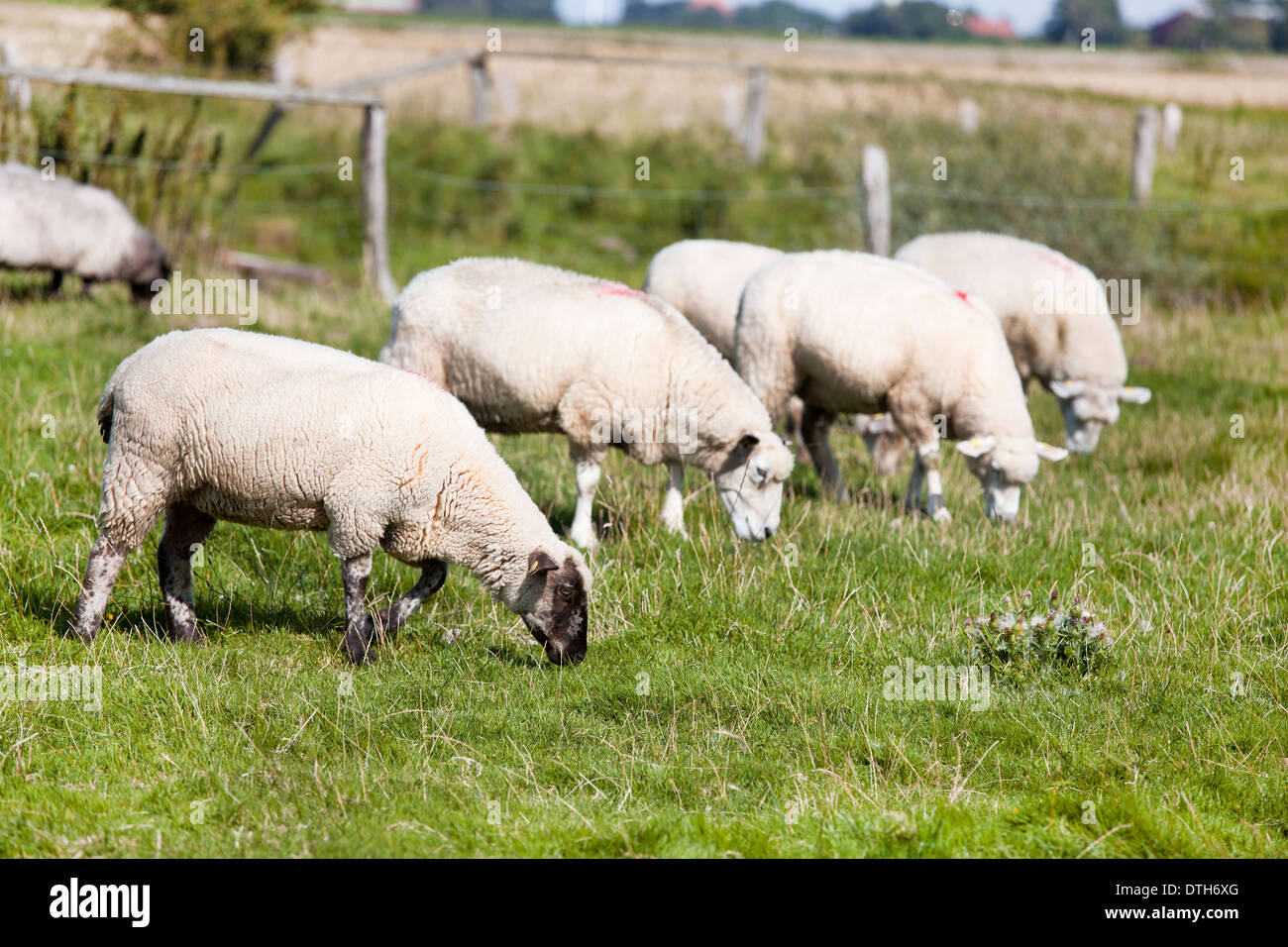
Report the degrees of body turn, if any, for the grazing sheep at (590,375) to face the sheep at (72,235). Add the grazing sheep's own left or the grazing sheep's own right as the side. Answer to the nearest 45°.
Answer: approximately 135° to the grazing sheep's own left

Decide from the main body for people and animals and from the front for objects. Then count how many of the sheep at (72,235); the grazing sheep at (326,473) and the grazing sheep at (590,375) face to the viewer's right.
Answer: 3

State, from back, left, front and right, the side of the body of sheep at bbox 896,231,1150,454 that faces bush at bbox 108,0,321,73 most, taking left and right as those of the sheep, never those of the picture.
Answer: back

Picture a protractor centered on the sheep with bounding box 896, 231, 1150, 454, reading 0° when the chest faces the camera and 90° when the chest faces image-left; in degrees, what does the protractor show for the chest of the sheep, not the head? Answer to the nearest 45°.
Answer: approximately 315°

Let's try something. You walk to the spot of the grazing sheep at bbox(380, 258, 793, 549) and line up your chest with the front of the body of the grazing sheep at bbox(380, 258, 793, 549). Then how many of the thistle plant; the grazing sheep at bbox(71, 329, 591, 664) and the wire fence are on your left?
1

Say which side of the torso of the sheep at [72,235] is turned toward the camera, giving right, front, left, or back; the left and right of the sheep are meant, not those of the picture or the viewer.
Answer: right

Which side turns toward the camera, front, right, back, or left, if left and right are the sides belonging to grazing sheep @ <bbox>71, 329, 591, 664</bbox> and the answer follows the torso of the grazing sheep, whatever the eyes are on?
right

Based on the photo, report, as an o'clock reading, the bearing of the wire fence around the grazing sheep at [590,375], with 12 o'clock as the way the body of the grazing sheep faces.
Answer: The wire fence is roughly at 9 o'clock from the grazing sheep.

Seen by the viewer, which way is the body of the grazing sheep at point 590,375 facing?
to the viewer's right

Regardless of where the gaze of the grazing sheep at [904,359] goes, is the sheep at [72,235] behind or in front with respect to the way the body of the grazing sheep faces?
behind
